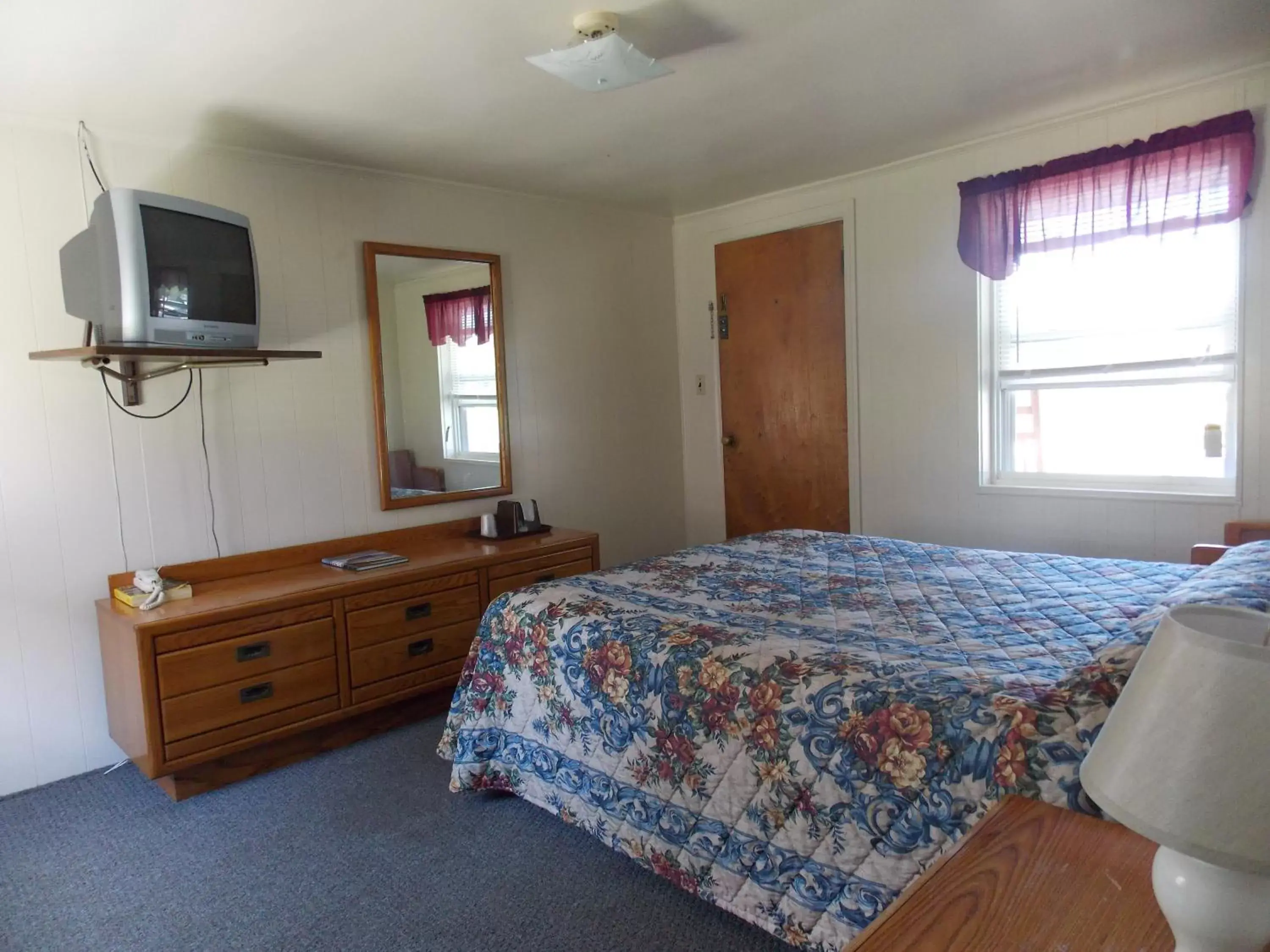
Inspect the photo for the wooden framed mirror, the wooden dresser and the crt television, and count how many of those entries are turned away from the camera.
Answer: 0

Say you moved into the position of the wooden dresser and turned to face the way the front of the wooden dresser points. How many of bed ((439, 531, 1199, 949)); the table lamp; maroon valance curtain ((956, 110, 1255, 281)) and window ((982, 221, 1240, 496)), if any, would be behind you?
0

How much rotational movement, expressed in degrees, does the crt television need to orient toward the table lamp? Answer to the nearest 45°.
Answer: approximately 45° to its right

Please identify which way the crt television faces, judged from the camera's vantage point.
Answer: facing the viewer and to the right of the viewer

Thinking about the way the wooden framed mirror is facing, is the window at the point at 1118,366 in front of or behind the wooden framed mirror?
in front

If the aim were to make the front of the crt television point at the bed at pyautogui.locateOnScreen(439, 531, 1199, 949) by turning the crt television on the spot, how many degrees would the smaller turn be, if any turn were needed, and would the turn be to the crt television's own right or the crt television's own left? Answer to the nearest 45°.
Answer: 0° — it already faces it

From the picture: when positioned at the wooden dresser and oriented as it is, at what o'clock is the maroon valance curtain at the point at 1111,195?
The maroon valance curtain is roughly at 11 o'clock from the wooden dresser.

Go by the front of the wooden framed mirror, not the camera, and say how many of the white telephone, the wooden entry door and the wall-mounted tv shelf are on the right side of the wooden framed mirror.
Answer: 2

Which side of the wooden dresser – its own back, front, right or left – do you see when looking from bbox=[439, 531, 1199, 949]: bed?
front

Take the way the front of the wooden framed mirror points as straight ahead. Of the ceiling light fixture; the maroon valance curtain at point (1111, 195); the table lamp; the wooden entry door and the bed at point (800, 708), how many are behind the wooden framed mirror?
0

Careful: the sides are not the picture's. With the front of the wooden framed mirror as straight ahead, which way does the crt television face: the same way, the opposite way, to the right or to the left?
the same way

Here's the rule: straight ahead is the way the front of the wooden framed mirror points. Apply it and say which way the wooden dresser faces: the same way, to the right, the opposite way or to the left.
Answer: the same way

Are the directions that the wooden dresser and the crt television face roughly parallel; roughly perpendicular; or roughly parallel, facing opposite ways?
roughly parallel

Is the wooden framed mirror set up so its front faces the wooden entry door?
no
